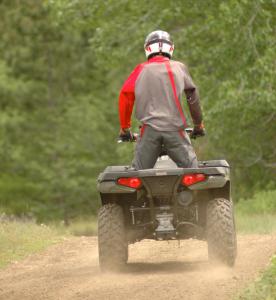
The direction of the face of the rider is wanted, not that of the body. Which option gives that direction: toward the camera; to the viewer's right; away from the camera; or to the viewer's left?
away from the camera

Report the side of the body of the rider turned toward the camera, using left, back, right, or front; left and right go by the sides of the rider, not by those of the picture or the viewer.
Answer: back

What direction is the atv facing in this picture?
away from the camera
